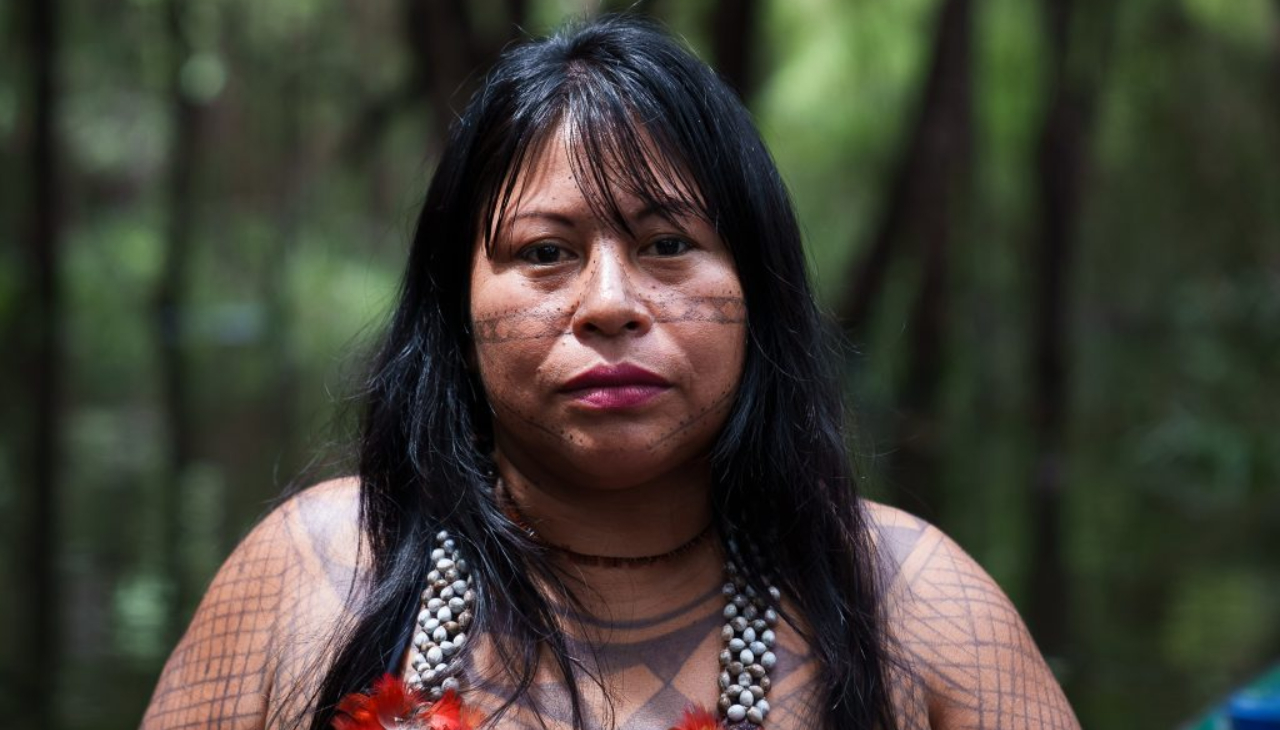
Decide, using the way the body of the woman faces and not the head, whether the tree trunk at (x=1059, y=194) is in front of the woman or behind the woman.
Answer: behind

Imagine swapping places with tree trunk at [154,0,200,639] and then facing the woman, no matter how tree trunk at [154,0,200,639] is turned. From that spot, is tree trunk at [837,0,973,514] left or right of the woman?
left

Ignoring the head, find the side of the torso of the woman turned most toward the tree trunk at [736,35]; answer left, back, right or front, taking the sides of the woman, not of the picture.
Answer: back

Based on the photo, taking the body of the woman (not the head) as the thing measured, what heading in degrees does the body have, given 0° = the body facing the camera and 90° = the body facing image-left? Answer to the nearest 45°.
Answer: approximately 0°

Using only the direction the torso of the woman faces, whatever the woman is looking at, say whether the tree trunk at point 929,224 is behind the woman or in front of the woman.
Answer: behind
